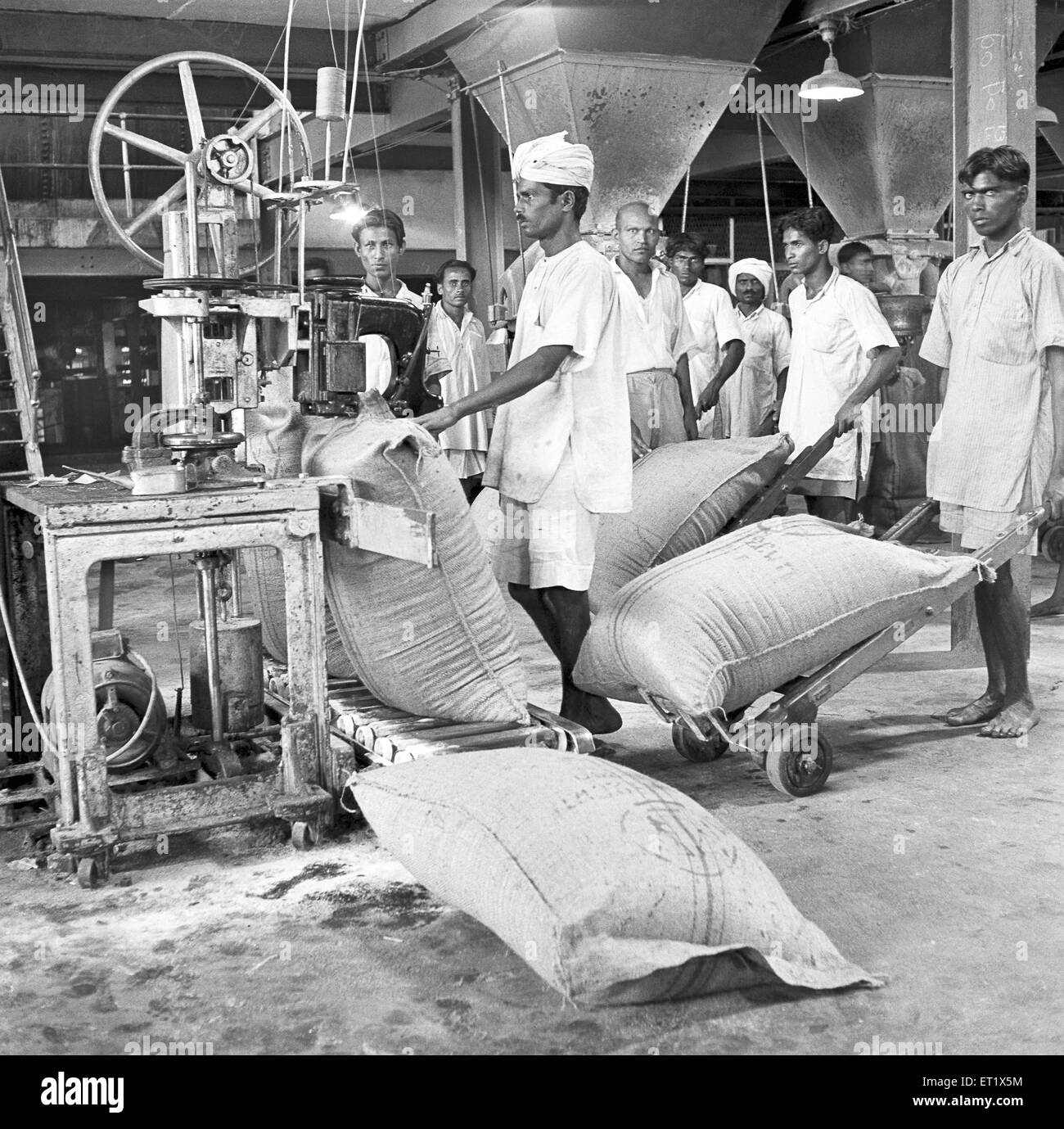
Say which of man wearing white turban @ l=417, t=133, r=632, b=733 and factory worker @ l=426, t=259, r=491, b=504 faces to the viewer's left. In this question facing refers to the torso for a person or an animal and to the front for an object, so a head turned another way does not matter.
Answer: the man wearing white turban

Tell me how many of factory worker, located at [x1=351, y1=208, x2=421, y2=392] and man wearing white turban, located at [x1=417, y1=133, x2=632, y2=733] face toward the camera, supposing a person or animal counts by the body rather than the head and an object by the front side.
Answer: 1

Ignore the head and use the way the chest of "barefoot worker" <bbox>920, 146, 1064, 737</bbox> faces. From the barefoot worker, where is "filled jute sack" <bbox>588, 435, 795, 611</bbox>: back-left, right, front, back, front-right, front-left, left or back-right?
front-right

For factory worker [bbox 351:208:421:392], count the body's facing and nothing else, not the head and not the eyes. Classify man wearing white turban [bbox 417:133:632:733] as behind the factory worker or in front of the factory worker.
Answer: in front

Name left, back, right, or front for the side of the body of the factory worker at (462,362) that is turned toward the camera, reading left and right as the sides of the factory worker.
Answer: front

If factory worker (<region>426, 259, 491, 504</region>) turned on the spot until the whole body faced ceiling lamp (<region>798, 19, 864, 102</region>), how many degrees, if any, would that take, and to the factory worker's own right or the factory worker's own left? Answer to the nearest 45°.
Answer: approximately 90° to the factory worker's own left

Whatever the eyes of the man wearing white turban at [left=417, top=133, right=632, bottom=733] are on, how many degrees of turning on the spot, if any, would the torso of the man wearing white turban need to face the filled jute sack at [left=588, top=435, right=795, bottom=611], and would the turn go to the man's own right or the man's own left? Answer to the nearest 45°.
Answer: approximately 135° to the man's own right

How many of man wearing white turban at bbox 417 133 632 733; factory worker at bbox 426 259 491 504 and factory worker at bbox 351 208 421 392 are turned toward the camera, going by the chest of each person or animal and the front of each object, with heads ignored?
2

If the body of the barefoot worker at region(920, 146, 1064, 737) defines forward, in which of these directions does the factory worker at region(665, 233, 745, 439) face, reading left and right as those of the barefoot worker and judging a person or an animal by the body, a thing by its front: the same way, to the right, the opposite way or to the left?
the same way

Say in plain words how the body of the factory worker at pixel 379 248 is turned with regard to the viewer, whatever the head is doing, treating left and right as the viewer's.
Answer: facing the viewer

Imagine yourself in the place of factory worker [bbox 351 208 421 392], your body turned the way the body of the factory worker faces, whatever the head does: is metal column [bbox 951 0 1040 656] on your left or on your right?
on your left

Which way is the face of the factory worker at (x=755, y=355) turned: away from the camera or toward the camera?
toward the camera

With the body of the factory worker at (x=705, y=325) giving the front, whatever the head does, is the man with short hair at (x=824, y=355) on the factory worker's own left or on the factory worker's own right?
on the factory worker's own left

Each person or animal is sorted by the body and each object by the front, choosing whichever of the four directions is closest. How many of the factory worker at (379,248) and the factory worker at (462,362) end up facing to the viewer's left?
0

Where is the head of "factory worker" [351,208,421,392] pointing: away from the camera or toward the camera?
toward the camera

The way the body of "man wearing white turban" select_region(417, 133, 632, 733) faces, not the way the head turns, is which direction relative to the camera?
to the viewer's left
